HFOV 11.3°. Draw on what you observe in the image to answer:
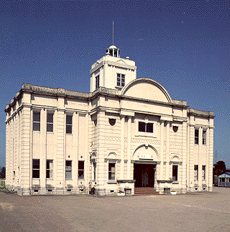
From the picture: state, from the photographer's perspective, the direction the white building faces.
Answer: facing the viewer and to the right of the viewer
